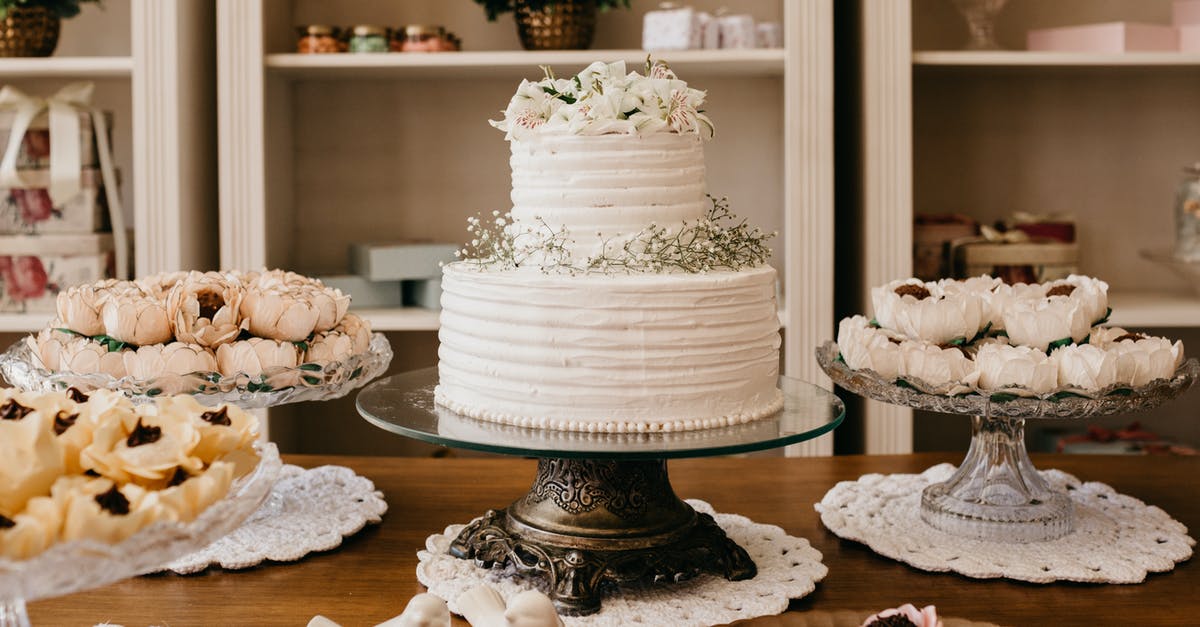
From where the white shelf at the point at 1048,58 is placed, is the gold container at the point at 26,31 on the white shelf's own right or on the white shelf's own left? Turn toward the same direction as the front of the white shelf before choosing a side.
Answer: on the white shelf's own right

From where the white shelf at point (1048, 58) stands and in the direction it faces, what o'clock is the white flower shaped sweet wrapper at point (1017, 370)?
The white flower shaped sweet wrapper is roughly at 12 o'clock from the white shelf.

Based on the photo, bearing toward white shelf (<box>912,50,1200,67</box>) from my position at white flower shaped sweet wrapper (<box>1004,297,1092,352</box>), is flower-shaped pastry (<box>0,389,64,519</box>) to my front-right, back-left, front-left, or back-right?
back-left

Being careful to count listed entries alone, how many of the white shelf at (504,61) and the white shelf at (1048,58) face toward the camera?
2
